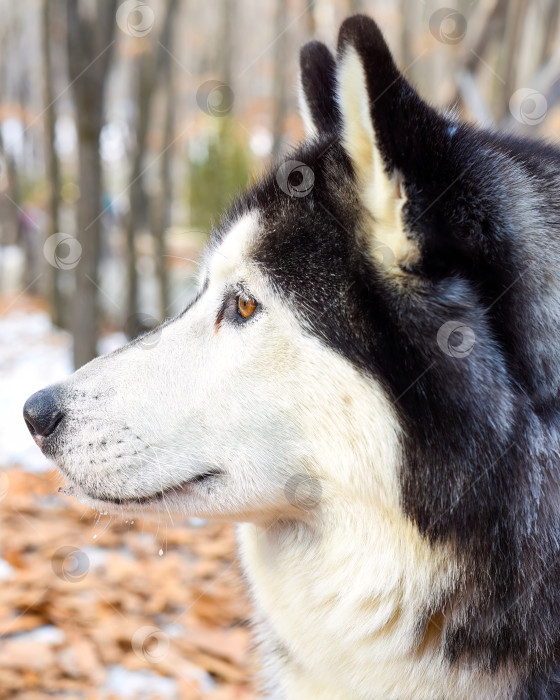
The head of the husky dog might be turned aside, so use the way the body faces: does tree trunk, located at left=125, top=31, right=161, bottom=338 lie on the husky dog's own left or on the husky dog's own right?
on the husky dog's own right

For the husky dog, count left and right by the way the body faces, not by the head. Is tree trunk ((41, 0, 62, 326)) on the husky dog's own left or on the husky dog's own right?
on the husky dog's own right

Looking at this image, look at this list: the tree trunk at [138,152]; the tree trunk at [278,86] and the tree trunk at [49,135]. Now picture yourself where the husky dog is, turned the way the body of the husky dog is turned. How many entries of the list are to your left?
0

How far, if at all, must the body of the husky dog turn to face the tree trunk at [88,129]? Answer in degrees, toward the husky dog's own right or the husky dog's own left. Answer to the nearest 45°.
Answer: approximately 45° to the husky dog's own right

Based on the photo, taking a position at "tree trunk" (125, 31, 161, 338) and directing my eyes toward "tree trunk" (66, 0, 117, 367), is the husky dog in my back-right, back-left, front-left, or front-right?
front-left

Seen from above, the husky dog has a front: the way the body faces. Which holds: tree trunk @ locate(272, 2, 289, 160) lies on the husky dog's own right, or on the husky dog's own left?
on the husky dog's own right

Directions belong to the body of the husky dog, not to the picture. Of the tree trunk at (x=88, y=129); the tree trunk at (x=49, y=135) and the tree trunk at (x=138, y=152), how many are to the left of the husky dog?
0

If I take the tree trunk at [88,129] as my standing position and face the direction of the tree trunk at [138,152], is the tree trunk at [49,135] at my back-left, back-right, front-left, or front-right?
front-left

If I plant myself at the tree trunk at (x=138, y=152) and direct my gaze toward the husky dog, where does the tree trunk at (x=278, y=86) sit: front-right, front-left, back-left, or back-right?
back-left

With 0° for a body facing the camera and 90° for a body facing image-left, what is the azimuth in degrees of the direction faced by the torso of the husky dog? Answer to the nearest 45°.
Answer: approximately 90°
